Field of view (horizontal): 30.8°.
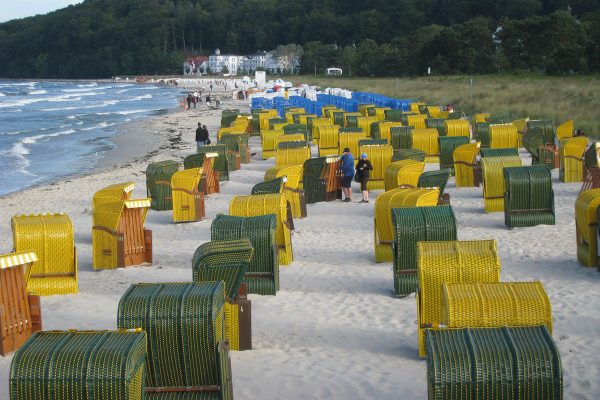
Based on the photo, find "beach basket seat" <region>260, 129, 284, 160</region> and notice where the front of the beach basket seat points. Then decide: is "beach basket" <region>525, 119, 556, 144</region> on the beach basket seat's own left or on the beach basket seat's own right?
on the beach basket seat's own right

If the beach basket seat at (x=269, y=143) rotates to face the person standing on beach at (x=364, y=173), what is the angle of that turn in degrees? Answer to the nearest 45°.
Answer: approximately 135° to its right

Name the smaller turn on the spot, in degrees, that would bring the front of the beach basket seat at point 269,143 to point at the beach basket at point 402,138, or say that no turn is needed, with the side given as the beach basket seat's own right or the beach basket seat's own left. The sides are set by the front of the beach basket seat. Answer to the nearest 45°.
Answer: approximately 90° to the beach basket seat's own right

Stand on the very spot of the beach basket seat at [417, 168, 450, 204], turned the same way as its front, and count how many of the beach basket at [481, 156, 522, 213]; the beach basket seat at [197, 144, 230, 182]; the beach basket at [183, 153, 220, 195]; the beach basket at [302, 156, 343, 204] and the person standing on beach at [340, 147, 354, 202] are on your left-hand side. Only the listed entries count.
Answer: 4
